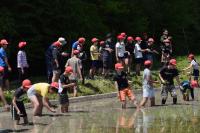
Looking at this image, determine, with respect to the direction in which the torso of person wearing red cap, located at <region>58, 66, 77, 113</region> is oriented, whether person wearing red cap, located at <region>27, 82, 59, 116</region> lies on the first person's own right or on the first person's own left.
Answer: on the first person's own right

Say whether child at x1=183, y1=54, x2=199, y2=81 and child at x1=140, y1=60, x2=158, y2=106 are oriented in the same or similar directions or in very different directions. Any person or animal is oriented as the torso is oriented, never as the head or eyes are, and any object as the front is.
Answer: very different directions
